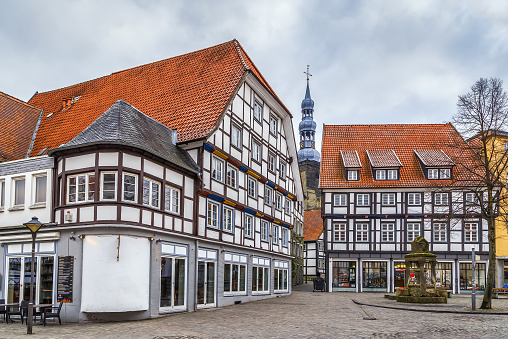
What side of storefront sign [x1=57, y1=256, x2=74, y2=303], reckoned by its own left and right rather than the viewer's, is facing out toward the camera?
front

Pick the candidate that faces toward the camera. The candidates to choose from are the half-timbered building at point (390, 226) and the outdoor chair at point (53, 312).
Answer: the half-timbered building

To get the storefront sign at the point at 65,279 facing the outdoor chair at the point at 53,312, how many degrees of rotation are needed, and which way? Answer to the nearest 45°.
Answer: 0° — it already faces it

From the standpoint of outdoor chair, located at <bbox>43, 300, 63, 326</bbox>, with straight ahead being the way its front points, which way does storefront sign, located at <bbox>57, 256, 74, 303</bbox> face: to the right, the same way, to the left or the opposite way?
to the left

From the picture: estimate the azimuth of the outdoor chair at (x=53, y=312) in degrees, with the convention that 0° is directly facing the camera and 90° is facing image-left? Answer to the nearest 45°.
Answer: approximately 90°

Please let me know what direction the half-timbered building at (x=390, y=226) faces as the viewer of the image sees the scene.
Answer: facing the viewer

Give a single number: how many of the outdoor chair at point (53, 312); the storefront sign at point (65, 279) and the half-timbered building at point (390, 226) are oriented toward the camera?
2
